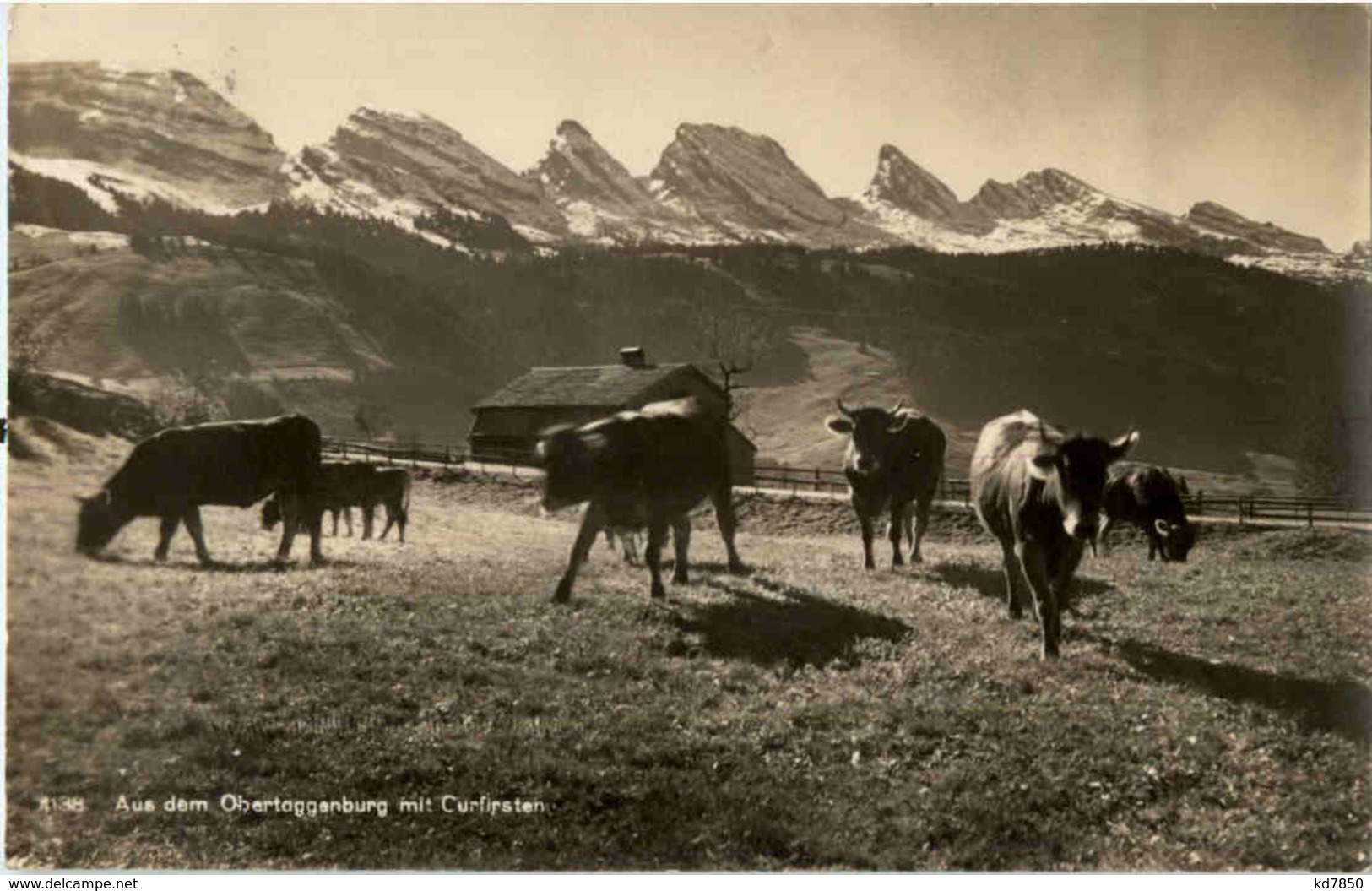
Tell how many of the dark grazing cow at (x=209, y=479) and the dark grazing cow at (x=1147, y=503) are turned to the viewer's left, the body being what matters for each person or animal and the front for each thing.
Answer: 1

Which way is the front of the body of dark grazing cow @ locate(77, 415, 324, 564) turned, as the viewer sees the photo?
to the viewer's left

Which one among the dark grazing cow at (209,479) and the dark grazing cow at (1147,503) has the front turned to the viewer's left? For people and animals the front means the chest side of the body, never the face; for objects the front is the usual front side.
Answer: the dark grazing cow at (209,479)

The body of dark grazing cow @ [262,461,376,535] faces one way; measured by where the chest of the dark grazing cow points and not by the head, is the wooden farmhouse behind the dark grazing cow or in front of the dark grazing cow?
behind

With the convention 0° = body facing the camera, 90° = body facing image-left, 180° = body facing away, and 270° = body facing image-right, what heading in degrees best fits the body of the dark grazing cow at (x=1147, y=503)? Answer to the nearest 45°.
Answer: approximately 315°

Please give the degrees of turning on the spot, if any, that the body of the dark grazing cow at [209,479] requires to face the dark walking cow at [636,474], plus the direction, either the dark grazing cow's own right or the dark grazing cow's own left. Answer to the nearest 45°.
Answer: approximately 135° to the dark grazing cow's own left

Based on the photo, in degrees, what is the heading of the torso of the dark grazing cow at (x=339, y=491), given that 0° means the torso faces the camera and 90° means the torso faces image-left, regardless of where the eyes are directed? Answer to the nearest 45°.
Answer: approximately 90°

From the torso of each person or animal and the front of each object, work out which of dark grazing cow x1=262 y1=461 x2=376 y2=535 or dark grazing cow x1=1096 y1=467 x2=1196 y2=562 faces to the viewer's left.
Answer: dark grazing cow x1=262 y1=461 x2=376 y2=535
